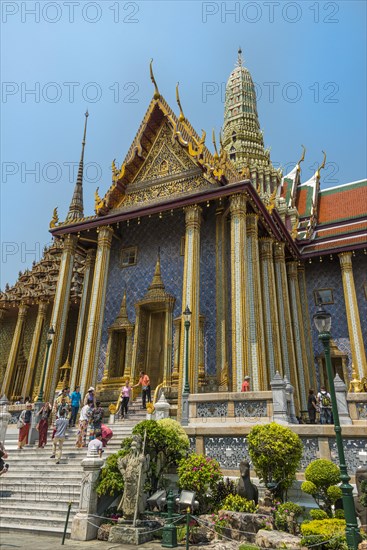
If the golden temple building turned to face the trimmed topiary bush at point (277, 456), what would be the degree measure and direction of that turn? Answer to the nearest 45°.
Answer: approximately 45° to its left

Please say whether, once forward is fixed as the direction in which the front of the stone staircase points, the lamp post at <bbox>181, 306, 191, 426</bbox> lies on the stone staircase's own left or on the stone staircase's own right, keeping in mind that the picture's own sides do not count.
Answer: on the stone staircase's own left

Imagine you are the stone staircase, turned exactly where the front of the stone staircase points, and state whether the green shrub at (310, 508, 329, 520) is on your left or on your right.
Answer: on your left

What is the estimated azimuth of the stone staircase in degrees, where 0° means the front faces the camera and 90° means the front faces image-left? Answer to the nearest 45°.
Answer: approximately 0°

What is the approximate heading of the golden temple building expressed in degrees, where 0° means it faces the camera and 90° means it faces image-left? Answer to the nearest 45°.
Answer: approximately 45°
